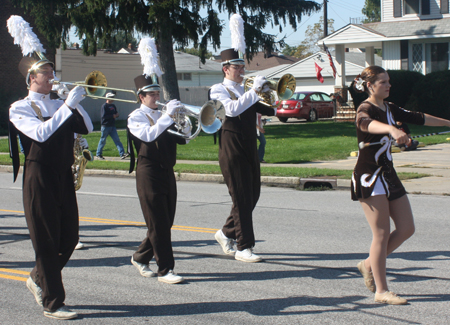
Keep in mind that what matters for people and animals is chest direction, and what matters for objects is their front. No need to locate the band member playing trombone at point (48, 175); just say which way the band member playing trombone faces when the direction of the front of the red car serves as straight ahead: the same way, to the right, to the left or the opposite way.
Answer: to the right

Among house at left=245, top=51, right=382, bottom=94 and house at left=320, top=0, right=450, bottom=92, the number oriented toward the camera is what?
2

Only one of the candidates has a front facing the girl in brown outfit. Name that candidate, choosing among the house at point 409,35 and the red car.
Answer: the house

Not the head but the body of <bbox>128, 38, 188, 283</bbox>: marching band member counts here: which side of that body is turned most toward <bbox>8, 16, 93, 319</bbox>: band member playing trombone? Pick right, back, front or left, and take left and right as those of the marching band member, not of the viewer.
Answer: right

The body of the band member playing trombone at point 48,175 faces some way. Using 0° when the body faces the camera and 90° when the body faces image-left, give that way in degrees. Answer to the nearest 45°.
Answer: approximately 315°
